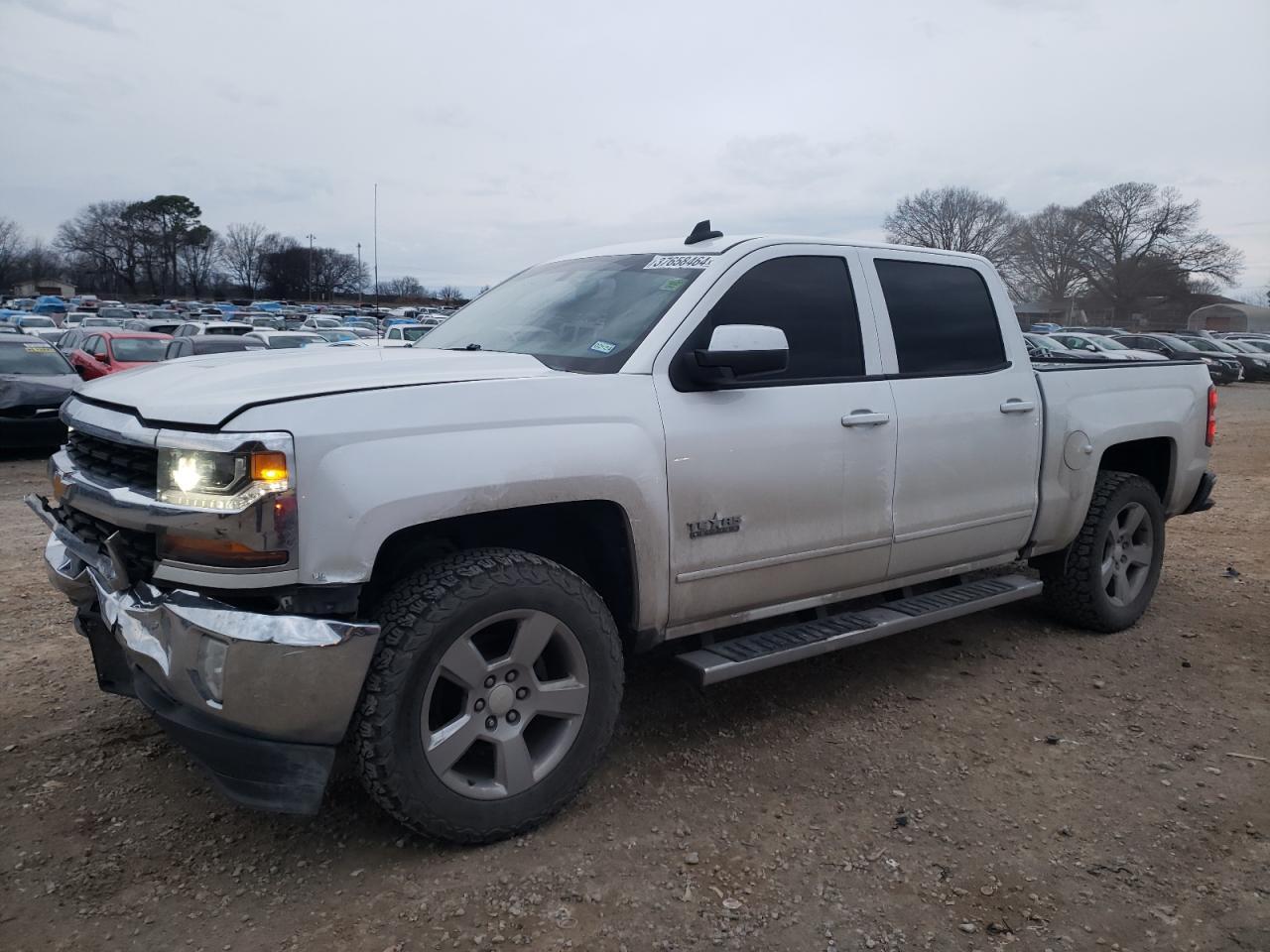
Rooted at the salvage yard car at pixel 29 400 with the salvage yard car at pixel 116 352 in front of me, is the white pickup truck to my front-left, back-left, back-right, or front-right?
back-right

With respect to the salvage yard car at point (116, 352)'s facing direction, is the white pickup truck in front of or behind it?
in front

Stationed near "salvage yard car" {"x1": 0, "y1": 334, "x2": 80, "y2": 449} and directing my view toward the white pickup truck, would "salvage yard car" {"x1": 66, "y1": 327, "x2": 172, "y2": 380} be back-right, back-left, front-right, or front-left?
back-left

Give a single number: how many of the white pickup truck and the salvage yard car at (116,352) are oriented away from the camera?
0

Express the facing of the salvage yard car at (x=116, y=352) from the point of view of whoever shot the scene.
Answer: facing the viewer and to the right of the viewer

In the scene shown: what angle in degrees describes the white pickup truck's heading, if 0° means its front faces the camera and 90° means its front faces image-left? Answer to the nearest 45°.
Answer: approximately 45°

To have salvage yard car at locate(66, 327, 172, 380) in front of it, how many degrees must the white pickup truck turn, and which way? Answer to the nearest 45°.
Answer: approximately 90° to its right
